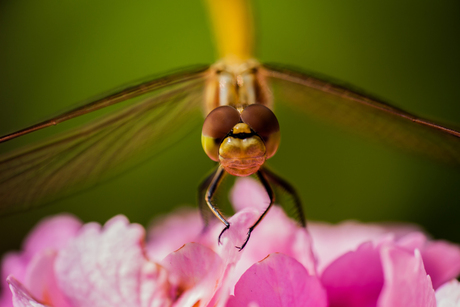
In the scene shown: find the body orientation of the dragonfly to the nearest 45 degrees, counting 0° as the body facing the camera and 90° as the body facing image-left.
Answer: approximately 0°
